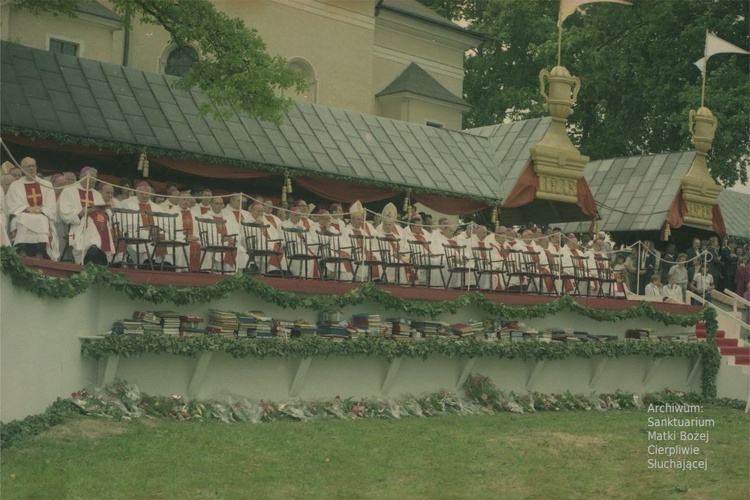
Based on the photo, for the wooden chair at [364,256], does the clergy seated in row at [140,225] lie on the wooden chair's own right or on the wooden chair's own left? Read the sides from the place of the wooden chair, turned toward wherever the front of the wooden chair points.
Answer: on the wooden chair's own right

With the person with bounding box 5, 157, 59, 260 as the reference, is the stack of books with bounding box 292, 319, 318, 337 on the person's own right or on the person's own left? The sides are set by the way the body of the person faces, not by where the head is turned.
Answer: on the person's own left

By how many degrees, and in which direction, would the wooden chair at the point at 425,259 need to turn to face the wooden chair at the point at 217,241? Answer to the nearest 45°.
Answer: approximately 90° to its right

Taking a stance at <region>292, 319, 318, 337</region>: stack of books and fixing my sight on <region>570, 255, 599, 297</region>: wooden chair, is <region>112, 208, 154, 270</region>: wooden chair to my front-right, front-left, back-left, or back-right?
back-left

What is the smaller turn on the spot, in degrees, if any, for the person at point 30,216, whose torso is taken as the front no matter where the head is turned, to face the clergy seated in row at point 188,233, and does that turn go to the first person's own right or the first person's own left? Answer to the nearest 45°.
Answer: approximately 135° to the first person's own left

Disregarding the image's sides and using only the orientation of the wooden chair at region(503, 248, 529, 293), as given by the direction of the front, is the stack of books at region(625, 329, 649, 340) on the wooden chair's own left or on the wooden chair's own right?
on the wooden chair's own left
